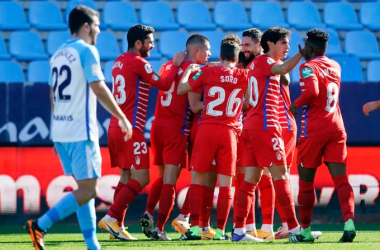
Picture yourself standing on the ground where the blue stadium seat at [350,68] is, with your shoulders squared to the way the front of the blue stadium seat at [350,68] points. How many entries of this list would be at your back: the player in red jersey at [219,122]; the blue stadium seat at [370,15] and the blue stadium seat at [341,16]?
2

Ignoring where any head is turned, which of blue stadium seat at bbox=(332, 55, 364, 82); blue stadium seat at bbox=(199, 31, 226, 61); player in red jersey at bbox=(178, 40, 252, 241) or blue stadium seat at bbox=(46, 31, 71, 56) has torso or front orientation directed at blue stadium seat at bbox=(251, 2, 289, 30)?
the player in red jersey

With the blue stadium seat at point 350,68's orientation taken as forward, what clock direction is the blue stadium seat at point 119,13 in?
the blue stadium seat at point 119,13 is roughly at 3 o'clock from the blue stadium seat at point 350,68.

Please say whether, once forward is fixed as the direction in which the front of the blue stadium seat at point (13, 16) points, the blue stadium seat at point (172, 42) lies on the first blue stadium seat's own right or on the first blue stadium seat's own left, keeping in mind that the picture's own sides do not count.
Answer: on the first blue stadium seat's own left

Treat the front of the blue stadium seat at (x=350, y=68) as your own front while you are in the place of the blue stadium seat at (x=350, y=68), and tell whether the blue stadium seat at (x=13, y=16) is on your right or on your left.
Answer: on your right

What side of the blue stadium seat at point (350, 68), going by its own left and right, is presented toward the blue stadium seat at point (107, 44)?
right

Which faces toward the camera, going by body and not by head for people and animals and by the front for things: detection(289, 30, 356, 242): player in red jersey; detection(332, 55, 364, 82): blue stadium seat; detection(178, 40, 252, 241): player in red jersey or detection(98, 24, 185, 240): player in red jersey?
the blue stadium seat

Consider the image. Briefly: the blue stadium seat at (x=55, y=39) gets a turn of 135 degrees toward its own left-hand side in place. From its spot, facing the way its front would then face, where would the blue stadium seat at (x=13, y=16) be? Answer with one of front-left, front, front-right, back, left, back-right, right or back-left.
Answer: left

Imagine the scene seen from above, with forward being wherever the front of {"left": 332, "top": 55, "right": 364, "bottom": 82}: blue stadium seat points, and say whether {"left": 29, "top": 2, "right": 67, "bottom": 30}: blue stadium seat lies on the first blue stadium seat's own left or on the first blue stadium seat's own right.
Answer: on the first blue stadium seat's own right

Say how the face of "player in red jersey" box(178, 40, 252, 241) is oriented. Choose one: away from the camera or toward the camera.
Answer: away from the camera

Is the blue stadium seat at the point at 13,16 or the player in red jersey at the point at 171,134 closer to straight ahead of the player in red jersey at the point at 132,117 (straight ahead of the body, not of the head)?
the player in red jersey

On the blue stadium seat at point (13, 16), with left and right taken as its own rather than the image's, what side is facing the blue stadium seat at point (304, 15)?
left
